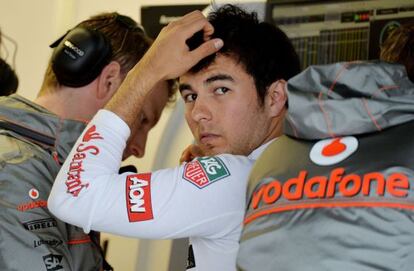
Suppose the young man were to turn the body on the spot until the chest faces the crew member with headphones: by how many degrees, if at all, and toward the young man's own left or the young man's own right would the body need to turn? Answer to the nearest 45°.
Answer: approximately 45° to the young man's own right
